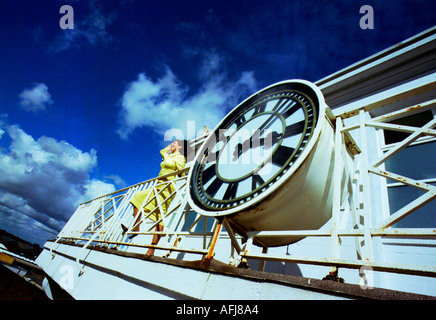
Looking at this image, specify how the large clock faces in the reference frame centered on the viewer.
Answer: facing the viewer and to the left of the viewer

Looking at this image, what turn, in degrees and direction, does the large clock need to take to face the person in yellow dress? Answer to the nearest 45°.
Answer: approximately 90° to its right
